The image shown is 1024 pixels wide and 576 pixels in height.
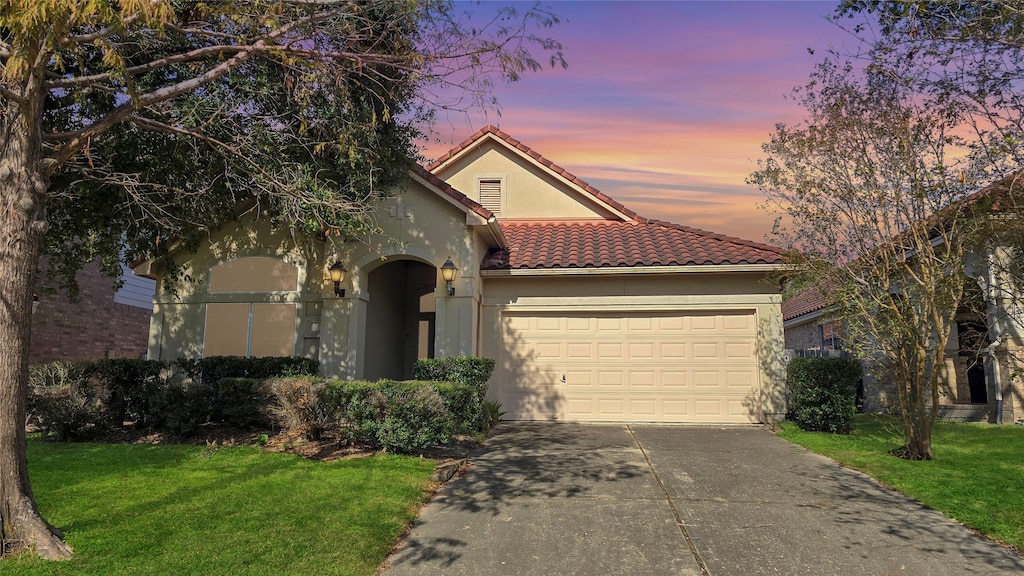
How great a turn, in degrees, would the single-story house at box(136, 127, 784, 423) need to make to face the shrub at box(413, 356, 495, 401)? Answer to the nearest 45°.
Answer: approximately 45° to its right

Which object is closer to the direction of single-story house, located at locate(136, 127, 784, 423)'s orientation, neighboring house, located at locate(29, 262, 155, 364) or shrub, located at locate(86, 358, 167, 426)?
the shrub

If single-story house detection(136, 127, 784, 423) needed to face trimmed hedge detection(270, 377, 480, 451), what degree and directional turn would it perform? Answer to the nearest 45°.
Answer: approximately 45° to its right

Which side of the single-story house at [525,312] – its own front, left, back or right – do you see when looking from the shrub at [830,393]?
left

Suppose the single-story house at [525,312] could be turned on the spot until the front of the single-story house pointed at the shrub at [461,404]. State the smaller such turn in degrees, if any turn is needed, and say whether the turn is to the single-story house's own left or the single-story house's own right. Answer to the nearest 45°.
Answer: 0° — it already faces it

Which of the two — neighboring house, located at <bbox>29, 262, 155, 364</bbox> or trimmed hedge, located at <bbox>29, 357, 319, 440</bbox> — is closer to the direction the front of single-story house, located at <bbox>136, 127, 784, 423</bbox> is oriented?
the trimmed hedge

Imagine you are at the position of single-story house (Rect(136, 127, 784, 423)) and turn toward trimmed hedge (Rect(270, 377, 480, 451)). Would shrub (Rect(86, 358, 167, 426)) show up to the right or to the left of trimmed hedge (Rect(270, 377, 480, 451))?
right

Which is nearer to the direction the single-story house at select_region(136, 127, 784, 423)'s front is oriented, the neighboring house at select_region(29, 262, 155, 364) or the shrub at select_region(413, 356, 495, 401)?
the shrub

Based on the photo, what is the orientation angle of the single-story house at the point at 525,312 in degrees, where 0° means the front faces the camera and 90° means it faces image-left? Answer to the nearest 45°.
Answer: approximately 0°

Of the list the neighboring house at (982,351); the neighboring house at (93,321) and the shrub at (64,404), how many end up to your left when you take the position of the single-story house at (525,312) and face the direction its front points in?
1

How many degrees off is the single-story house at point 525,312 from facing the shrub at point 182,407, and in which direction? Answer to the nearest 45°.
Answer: approximately 45° to its right

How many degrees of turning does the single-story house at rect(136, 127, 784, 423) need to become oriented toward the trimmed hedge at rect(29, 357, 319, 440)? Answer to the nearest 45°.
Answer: approximately 90° to its right

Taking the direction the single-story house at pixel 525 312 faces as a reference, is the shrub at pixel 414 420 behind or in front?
in front

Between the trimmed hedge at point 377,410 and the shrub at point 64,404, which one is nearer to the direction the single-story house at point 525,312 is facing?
the trimmed hedge

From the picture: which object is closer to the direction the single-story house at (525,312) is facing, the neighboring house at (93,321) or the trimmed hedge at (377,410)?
the trimmed hedge

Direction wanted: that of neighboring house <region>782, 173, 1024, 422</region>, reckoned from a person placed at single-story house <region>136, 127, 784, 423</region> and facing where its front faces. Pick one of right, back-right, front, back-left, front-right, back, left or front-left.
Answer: left
